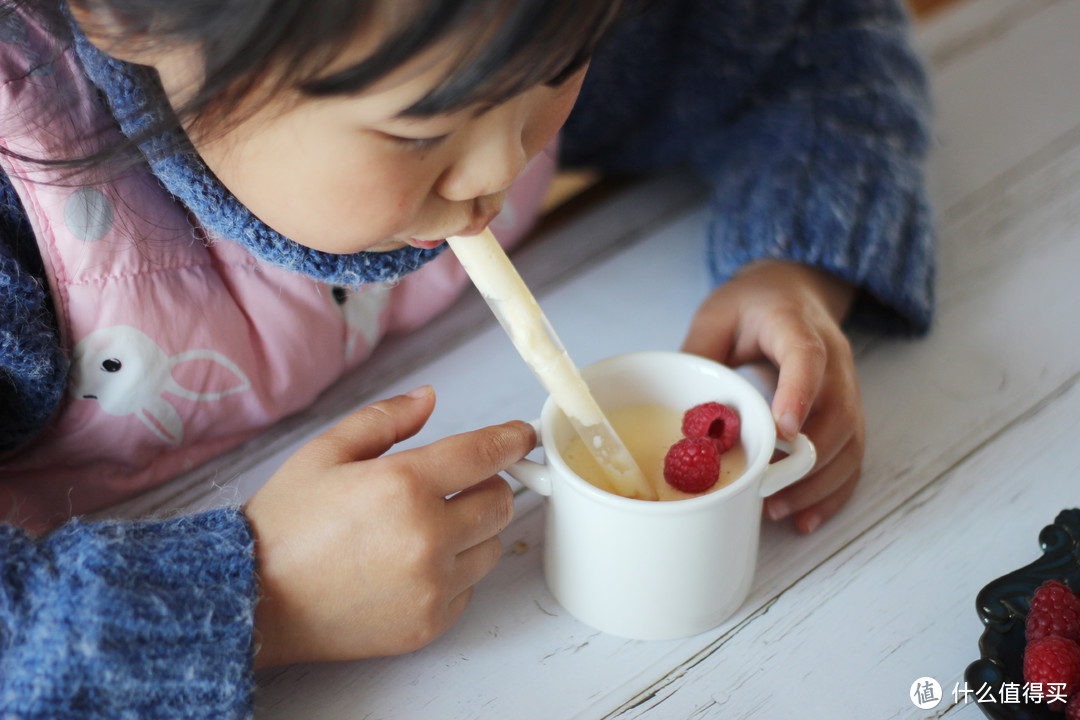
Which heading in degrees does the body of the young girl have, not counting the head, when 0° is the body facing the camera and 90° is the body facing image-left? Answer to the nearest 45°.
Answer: approximately 315°
